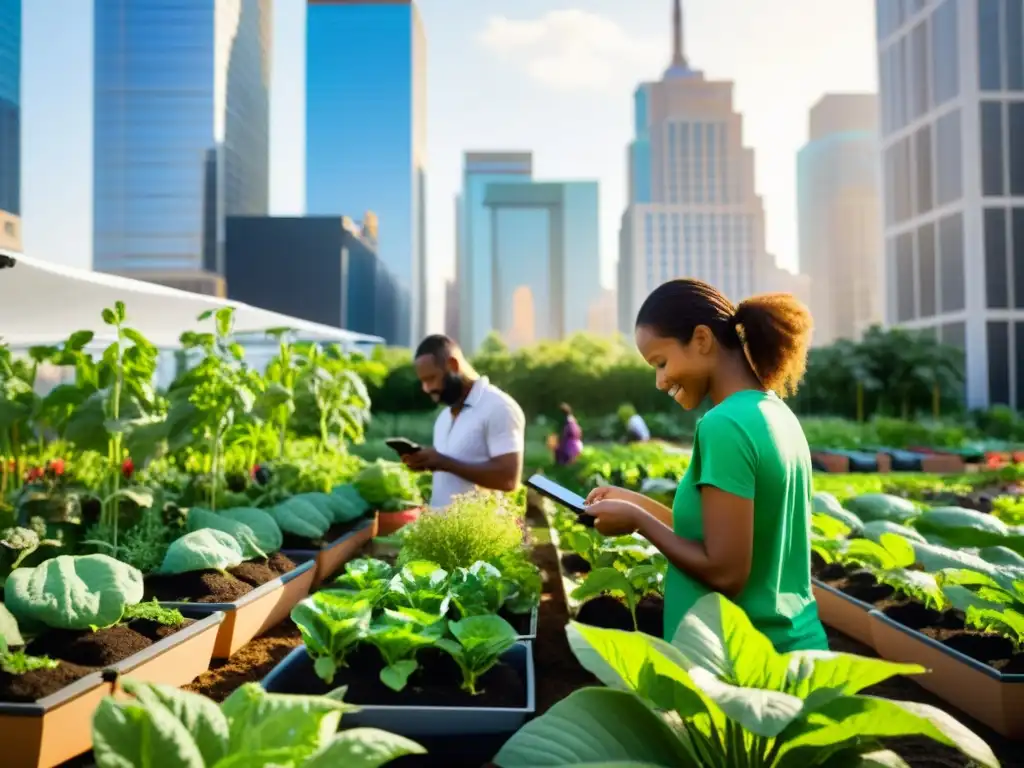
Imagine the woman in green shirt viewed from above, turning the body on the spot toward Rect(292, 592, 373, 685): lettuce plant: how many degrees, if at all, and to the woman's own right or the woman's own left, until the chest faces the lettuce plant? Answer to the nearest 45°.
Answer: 0° — they already face it

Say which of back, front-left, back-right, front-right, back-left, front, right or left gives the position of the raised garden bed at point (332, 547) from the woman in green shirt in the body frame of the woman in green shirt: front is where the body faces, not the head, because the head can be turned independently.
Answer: front-right

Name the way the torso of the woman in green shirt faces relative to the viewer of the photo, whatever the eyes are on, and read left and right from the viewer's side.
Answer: facing to the left of the viewer

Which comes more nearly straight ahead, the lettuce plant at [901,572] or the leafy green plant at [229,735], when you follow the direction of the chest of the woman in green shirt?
the leafy green plant

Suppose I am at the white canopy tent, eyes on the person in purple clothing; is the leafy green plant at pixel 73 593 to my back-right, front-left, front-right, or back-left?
back-right

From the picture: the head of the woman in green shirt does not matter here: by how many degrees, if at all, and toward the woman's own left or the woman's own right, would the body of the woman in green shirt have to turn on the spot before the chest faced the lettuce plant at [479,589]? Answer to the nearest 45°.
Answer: approximately 45° to the woman's own right

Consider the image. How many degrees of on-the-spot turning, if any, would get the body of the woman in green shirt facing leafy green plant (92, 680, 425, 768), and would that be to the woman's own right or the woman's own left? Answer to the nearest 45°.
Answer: approximately 45° to the woman's own left
